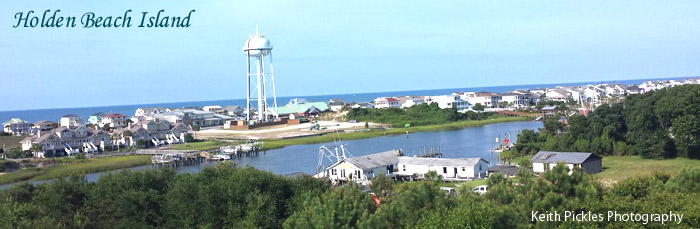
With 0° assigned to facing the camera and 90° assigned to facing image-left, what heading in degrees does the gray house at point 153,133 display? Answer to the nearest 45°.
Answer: approximately 0°

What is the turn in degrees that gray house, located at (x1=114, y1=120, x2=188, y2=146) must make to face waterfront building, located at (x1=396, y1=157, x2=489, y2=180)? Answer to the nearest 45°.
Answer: approximately 45° to its left

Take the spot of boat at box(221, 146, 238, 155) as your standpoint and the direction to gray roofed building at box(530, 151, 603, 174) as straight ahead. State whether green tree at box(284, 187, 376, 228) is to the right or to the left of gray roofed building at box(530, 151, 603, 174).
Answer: right

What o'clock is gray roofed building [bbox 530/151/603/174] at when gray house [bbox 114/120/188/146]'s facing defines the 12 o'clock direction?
The gray roofed building is roughly at 11 o'clock from the gray house.

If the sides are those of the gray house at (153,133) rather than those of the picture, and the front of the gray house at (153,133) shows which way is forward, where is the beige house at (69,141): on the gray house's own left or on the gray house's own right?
on the gray house's own right

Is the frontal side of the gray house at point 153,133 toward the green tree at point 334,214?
yes

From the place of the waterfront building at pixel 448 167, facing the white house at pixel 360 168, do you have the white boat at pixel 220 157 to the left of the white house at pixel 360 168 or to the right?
right
